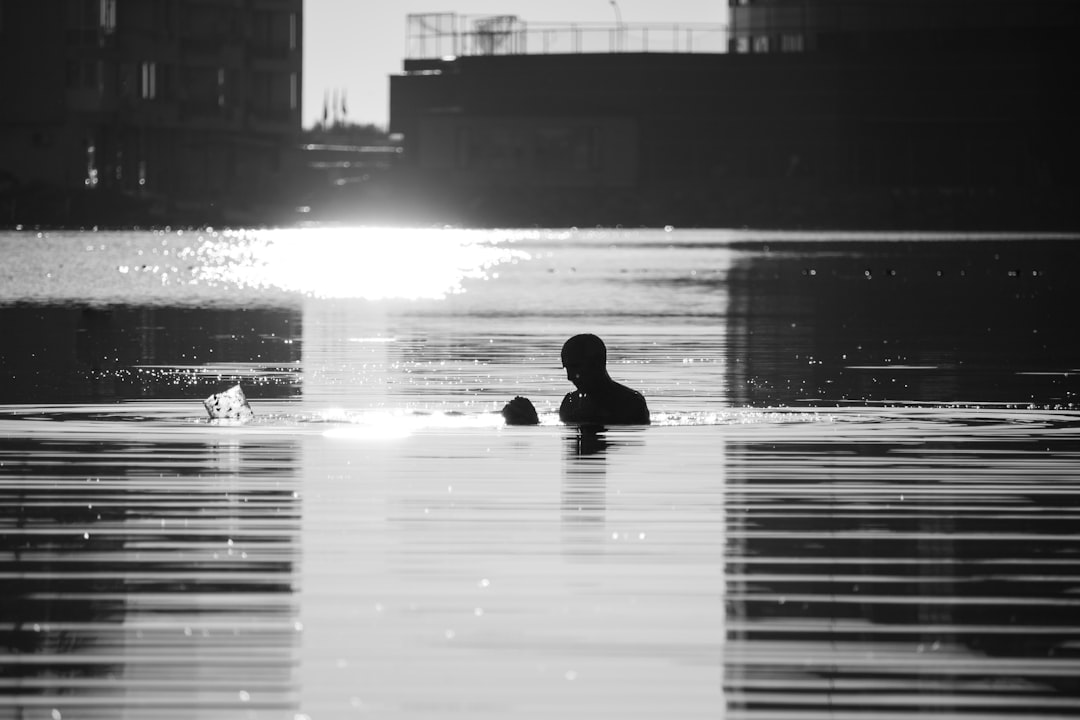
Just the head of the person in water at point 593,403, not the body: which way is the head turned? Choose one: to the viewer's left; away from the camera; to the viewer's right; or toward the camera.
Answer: to the viewer's left

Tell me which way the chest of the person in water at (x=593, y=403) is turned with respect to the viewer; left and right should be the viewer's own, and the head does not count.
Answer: facing the viewer and to the left of the viewer

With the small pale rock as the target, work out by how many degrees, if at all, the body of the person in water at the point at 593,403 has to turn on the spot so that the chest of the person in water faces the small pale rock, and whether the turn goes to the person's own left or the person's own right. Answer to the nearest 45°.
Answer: approximately 45° to the person's own right
